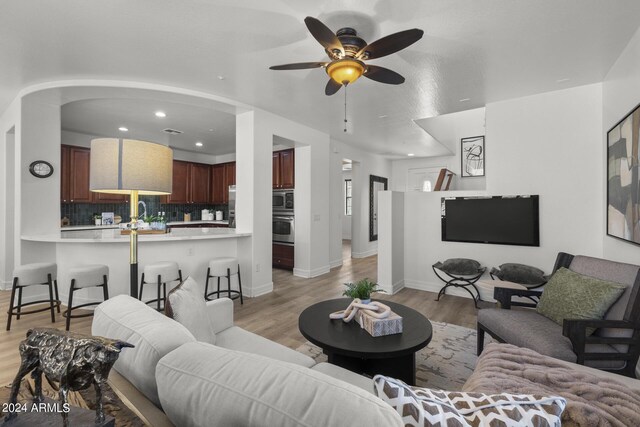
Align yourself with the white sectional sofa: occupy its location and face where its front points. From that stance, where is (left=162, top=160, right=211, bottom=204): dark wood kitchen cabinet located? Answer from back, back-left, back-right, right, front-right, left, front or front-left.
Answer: front-left

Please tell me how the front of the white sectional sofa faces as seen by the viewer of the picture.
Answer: facing away from the viewer and to the right of the viewer

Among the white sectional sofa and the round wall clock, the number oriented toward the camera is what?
1

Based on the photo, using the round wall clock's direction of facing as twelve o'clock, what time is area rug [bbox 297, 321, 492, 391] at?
The area rug is roughly at 11 o'clock from the round wall clock.

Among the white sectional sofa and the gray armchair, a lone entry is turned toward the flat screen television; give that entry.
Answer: the white sectional sofa

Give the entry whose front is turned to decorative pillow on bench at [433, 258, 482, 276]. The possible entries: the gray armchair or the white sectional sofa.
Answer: the white sectional sofa

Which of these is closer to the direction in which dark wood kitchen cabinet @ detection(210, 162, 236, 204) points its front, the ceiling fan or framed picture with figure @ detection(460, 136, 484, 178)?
the ceiling fan

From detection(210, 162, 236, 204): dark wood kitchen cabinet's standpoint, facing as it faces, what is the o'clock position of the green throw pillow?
The green throw pillow is roughly at 10 o'clock from the dark wood kitchen cabinet.

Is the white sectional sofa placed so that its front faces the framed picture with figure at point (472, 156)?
yes

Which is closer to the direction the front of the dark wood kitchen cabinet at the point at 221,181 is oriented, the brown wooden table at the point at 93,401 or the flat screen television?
the brown wooden table

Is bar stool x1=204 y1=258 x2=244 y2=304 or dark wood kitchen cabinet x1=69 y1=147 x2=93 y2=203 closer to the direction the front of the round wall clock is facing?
the bar stool

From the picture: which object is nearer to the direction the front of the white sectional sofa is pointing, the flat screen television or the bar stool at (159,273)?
the flat screen television

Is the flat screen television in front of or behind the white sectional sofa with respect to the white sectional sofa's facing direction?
in front

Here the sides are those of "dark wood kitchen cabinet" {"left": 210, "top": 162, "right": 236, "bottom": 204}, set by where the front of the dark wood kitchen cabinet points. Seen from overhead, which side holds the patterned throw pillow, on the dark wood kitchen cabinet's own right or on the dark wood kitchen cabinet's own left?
on the dark wood kitchen cabinet's own left

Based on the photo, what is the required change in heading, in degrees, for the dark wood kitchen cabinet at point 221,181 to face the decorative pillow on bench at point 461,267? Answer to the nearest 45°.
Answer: approximately 90° to its left
